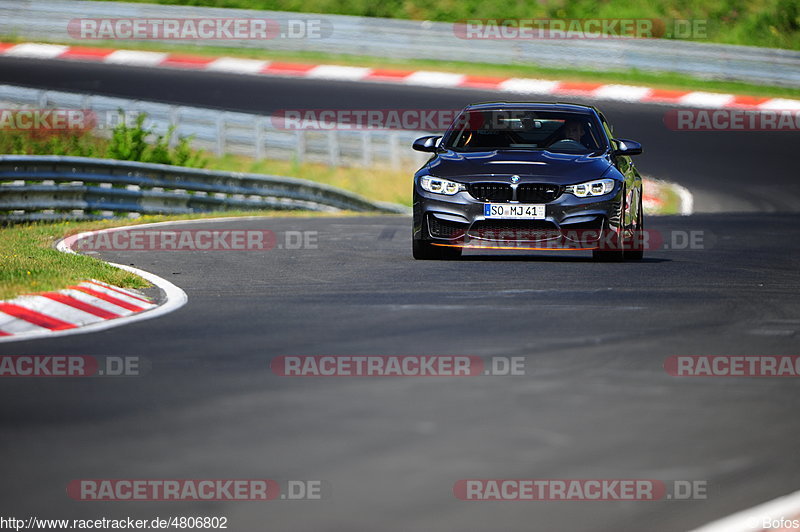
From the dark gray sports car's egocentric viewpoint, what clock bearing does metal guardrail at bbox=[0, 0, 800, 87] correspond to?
The metal guardrail is roughly at 6 o'clock from the dark gray sports car.

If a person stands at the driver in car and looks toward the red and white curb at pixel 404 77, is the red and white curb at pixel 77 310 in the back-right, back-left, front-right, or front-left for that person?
back-left

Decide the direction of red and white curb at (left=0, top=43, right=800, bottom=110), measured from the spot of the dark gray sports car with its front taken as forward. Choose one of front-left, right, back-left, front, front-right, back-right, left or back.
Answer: back

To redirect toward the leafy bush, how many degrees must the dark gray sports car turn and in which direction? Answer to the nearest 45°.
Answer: approximately 135° to its right

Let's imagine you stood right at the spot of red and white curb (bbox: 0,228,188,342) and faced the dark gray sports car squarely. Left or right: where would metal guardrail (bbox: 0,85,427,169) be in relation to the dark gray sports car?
left

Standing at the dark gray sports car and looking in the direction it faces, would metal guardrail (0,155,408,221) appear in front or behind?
behind

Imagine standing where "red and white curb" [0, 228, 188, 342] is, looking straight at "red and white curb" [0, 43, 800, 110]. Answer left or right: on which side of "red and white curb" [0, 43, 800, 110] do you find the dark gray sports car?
right

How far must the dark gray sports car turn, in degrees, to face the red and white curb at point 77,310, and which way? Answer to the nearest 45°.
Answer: approximately 45° to its right

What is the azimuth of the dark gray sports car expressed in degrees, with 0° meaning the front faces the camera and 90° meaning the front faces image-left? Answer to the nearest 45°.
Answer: approximately 0°
